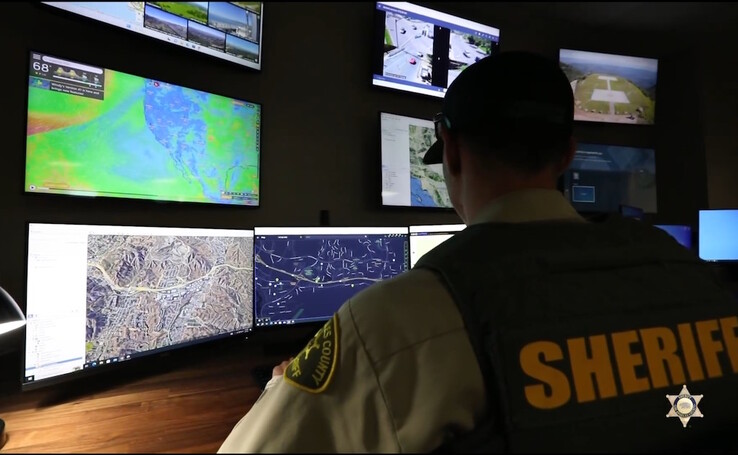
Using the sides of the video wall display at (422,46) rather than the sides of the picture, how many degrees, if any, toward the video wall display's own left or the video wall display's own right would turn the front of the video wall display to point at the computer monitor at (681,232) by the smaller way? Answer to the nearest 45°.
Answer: approximately 90° to the video wall display's own left

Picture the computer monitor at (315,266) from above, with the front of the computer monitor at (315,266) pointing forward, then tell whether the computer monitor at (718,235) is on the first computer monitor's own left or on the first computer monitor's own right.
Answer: on the first computer monitor's own left

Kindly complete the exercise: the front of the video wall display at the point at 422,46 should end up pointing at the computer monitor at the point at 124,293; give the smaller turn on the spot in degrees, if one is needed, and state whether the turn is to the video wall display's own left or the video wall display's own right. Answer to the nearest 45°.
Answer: approximately 90° to the video wall display's own right

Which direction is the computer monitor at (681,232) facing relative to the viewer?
toward the camera

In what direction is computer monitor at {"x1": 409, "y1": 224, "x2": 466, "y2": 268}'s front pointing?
toward the camera

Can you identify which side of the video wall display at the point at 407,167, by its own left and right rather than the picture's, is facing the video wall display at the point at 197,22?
right

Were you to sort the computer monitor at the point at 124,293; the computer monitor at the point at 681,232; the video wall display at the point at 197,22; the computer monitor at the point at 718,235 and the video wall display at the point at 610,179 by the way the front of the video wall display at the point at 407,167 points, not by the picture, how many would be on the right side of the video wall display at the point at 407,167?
2

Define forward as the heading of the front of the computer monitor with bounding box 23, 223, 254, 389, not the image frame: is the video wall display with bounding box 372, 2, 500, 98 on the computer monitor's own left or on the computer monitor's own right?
on the computer monitor's own left

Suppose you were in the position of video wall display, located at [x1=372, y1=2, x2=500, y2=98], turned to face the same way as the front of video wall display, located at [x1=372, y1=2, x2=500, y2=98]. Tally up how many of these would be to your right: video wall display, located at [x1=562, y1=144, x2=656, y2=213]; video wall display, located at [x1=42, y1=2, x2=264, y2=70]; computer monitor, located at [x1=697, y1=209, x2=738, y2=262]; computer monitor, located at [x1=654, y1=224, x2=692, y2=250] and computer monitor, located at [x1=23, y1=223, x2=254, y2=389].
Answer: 2

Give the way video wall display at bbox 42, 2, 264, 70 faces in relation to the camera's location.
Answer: facing the viewer and to the right of the viewer

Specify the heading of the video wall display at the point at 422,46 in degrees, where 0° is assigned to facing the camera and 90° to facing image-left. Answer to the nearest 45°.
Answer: approximately 315°

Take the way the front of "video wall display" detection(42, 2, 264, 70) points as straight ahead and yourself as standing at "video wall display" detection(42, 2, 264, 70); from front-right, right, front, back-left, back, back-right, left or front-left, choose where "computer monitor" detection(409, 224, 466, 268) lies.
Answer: front-left
